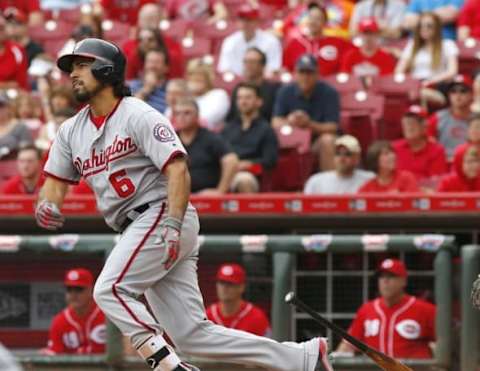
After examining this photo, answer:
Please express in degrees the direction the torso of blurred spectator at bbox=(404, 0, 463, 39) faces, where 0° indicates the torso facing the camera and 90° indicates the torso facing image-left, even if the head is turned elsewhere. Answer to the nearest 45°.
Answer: approximately 0°

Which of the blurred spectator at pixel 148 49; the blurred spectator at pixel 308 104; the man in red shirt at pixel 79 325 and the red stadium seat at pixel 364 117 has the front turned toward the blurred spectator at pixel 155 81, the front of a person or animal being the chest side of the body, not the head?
the blurred spectator at pixel 148 49

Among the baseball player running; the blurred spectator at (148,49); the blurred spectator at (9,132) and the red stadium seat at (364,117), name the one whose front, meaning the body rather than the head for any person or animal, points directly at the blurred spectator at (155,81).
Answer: the blurred spectator at (148,49)

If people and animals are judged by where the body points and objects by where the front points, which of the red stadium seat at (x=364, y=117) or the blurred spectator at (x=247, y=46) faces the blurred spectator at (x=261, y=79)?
the blurred spectator at (x=247, y=46)

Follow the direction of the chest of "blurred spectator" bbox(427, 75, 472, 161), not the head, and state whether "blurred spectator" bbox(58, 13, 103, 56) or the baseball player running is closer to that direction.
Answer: the baseball player running

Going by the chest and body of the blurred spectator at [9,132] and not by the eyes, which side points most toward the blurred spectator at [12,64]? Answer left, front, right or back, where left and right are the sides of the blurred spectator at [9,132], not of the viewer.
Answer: back
